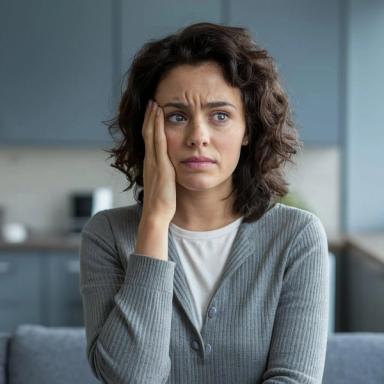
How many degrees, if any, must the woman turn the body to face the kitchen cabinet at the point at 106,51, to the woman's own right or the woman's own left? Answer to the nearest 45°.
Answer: approximately 180°

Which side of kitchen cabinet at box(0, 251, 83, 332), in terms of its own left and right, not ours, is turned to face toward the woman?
front

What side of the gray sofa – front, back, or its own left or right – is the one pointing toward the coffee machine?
back

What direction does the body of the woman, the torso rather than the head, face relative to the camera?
toward the camera

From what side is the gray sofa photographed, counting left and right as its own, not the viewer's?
front

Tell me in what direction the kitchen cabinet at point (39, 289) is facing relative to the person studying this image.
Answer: facing the viewer

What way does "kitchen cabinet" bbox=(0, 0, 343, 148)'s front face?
toward the camera
